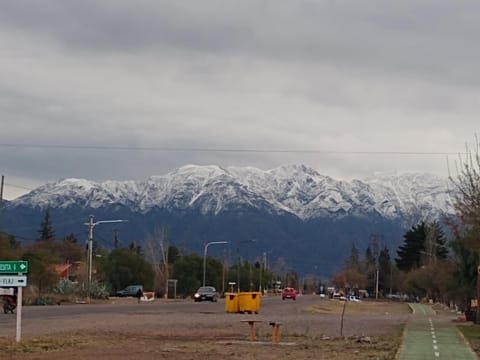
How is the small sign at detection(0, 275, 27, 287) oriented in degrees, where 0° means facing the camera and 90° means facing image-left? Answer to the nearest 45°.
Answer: approximately 0°

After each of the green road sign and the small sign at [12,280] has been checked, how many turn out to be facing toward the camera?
2
